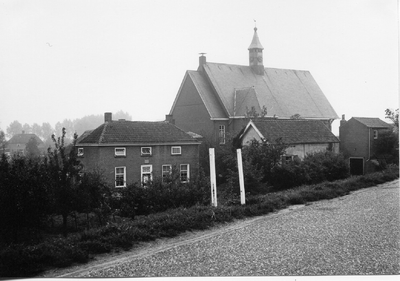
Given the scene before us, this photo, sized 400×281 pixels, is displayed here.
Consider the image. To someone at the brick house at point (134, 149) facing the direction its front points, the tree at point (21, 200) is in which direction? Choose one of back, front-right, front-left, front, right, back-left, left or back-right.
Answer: front

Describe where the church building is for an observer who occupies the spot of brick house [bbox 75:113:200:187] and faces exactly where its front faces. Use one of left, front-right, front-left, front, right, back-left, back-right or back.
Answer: back-left

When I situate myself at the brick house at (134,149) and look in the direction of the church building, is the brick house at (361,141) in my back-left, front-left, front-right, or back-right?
front-right

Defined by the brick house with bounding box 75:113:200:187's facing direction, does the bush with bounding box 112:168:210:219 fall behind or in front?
in front

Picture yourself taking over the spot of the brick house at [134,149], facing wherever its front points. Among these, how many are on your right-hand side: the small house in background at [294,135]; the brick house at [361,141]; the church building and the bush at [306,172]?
0

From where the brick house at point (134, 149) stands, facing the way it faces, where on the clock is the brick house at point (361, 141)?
the brick house at point (361, 141) is roughly at 9 o'clock from the brick house at point (134, 149).

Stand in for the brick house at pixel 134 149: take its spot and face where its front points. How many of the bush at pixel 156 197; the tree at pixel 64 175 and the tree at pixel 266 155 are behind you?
0

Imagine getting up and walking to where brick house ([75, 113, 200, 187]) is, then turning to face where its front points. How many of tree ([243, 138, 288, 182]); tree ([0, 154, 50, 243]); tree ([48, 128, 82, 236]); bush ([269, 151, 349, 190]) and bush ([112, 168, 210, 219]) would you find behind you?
0

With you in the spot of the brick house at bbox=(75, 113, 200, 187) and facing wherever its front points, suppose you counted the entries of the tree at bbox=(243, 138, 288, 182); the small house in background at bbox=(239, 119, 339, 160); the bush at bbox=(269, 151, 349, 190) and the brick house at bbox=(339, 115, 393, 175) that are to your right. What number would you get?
0

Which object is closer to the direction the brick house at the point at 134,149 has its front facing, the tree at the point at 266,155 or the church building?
the tree

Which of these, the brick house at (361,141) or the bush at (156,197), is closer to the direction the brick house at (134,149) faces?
the bush

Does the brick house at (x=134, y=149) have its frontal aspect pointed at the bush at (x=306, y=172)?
no

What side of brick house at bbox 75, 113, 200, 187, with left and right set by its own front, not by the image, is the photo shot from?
front

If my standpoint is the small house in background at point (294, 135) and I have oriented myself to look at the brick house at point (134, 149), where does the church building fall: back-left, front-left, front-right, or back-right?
front-right

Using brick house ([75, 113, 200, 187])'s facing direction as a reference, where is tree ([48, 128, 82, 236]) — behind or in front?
in front
